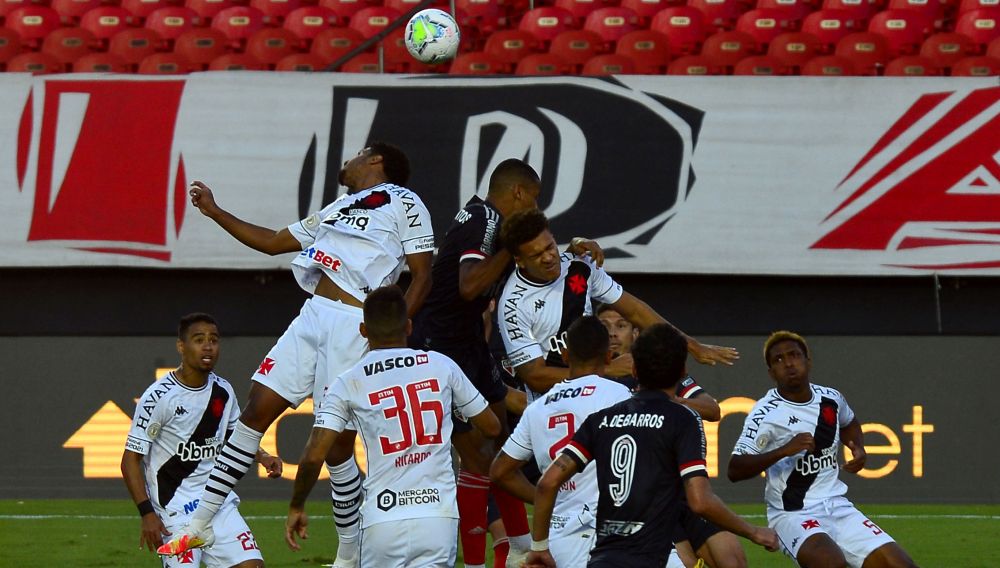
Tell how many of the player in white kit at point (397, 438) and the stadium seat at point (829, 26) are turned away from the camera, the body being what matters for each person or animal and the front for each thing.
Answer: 1

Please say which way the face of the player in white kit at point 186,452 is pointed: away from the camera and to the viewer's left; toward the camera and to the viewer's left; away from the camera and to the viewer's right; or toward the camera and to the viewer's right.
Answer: toward the camera and to the viewer's right

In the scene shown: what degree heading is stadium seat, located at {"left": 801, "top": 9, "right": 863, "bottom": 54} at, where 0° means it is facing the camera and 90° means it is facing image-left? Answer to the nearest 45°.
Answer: approximately 0°

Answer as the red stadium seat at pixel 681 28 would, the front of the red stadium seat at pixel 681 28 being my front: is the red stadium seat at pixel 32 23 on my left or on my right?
on my right

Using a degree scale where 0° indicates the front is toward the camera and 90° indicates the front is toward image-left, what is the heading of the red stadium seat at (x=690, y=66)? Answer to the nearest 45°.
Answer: approximately 0°

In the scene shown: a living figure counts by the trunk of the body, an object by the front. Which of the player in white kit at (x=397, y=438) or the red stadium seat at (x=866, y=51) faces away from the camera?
the player in white kit

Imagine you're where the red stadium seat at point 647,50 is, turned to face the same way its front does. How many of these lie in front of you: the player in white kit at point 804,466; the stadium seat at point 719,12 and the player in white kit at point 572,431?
2

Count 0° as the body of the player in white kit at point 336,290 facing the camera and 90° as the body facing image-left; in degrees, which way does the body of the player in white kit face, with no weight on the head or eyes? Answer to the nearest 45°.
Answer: approximately 45°

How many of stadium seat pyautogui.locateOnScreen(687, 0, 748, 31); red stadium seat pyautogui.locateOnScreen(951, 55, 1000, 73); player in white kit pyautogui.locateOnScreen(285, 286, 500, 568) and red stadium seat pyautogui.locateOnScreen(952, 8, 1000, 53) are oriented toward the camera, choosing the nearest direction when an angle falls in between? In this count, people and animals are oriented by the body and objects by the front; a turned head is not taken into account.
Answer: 3

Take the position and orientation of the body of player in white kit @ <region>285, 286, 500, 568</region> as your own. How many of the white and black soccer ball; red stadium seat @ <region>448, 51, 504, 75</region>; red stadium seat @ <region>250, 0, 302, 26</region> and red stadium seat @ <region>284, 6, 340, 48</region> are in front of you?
4

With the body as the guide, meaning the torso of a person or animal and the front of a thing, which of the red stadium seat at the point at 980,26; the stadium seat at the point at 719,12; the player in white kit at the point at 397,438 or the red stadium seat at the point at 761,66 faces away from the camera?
the player in white kit

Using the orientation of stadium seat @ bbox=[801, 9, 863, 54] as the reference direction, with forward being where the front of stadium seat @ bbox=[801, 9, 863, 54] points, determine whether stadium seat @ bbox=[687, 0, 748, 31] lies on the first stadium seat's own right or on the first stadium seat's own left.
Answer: on the first stadium seat's own right

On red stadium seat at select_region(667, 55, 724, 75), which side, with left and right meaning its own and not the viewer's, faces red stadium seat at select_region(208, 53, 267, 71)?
right
